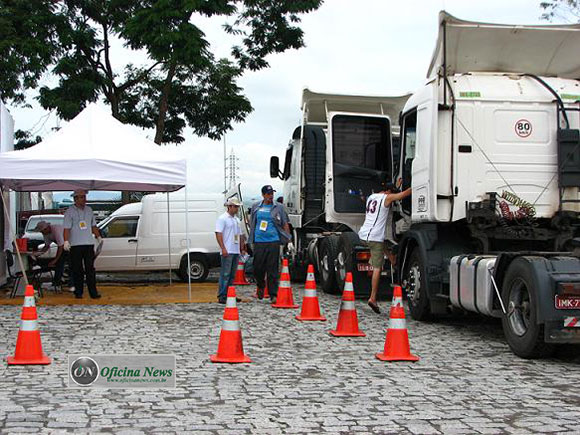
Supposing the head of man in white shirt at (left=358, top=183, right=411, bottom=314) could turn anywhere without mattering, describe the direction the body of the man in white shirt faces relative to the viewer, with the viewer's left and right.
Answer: facing away from the viewer and to the right of the viewer

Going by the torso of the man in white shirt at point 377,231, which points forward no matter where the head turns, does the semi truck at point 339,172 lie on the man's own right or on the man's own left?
on the man's own left

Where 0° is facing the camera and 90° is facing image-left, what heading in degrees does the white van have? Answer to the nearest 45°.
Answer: approximately 90°

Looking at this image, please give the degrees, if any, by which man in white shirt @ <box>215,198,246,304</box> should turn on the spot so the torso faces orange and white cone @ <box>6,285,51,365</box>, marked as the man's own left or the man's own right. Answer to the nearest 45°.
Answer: approximately 45° to the man's own right

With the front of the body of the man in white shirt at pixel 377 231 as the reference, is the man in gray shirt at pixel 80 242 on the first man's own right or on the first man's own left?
on the first man's own left
